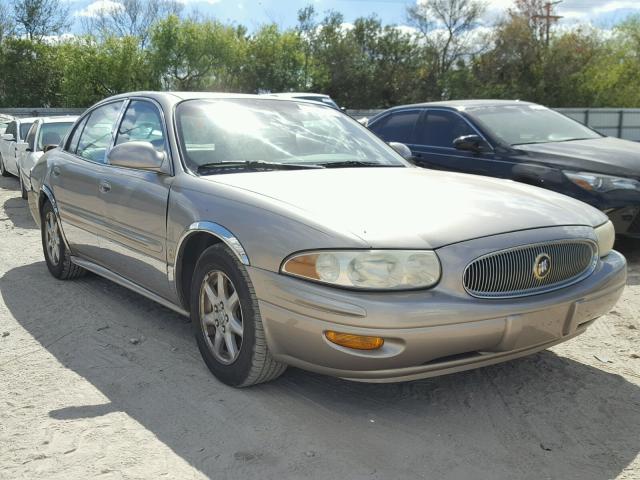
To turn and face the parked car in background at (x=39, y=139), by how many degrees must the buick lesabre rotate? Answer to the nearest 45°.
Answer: approximately 180°

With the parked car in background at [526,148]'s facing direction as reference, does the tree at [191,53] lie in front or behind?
behind

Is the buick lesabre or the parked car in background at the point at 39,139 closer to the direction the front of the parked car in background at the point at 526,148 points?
the buick lesabre

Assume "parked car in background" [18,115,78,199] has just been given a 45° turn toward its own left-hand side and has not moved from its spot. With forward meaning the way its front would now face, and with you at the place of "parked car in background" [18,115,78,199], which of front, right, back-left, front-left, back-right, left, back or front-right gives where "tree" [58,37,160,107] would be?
left

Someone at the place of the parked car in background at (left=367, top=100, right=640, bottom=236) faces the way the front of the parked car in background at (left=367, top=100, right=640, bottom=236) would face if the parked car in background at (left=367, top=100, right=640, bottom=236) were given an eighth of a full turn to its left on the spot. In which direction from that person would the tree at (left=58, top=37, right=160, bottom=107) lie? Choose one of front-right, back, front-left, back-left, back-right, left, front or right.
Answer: back-left

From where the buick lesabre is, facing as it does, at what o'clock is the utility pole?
The utility pole is roughly at 8 o'clock from the buick lesabre.

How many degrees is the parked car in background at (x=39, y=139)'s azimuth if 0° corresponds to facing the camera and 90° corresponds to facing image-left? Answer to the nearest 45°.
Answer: approximately 315°

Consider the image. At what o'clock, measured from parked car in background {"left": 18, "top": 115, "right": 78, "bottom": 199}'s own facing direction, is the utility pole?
The utility pole is roughly at 9 o'clock from the parked car in background.

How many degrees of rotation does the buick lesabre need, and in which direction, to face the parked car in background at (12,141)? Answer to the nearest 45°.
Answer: approximately 180°

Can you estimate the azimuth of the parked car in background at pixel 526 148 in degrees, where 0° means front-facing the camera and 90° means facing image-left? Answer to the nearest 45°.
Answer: approximately 315°

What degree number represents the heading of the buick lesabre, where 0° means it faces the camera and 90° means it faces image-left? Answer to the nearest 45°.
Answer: approximately 315°

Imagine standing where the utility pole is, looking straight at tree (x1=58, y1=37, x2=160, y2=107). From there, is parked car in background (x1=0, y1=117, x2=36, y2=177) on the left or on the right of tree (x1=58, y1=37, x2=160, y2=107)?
left
